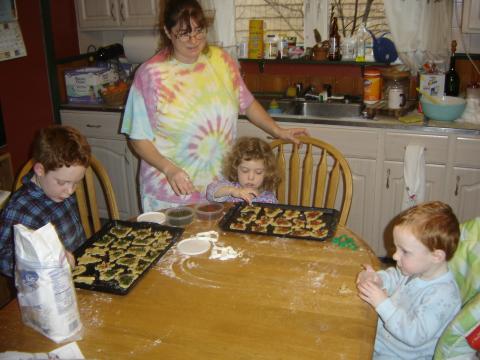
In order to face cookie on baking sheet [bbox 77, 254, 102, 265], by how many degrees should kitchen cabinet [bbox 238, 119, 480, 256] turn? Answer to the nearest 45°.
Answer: approximately 45° to its right

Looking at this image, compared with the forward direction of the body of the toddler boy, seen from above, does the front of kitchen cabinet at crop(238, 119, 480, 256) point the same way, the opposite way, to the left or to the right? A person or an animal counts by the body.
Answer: to the left

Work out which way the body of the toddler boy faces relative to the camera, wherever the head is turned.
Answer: to the viewer's left

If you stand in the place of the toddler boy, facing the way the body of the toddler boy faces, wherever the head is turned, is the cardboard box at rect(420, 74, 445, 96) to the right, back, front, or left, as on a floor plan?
right

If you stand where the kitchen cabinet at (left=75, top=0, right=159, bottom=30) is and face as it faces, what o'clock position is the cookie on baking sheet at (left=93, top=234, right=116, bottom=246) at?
The cookie on baking sheet is roughly at 12 o'clock from the kitchen cabinet.

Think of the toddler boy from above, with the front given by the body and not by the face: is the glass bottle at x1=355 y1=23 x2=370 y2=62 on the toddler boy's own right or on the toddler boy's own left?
on the toddler boy's own right
